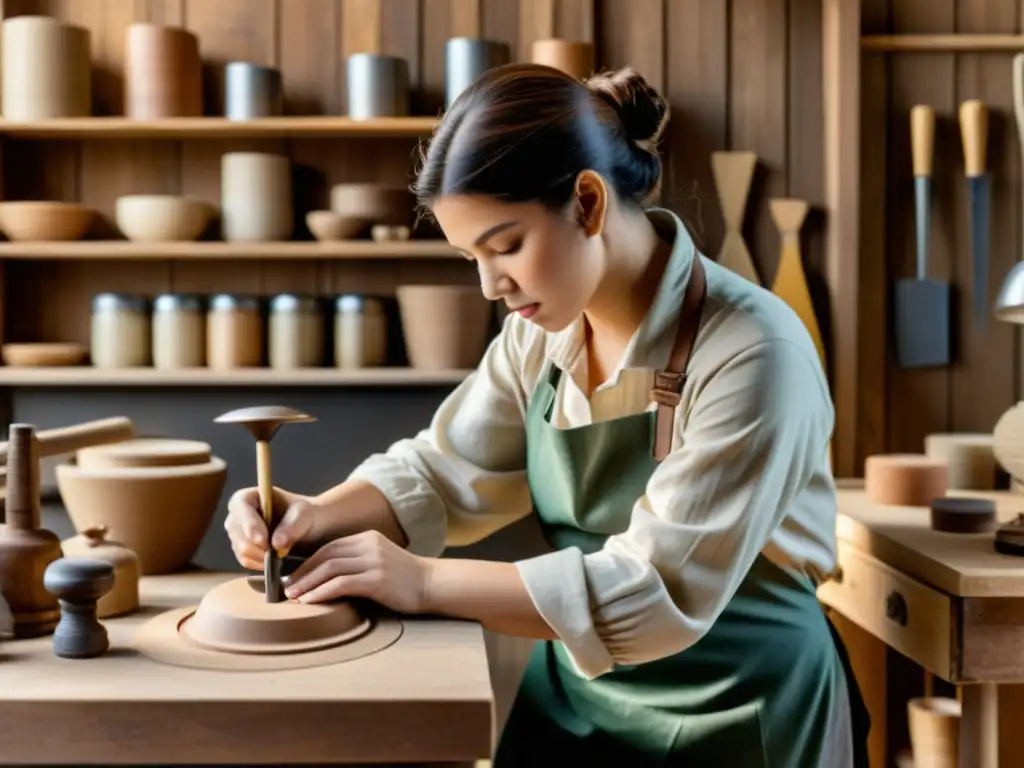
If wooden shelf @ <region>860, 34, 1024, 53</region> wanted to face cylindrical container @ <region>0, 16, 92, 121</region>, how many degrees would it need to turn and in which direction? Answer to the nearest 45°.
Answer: approximately 45° to its right

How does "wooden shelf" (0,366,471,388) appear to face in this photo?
toward the camera

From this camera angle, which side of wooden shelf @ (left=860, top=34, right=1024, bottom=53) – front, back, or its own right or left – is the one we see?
front

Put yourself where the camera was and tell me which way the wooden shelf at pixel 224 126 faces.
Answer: facing the viewer

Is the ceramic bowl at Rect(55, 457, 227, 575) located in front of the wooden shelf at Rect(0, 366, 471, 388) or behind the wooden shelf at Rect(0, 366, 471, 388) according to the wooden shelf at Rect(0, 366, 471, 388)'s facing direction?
in front

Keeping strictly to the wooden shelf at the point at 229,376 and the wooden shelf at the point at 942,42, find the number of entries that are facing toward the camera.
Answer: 2

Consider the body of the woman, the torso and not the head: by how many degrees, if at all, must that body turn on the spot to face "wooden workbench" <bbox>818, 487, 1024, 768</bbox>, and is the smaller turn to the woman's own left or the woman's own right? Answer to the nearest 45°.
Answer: approximately 180°

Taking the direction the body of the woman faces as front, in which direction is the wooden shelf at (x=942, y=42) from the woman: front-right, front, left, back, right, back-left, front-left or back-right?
back

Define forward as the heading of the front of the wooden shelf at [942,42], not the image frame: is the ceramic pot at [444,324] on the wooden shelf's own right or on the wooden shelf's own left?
on the wooden shelf's own right

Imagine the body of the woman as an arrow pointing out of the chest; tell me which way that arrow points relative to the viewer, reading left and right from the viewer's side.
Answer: facing the viewer and to the left of the viewer
